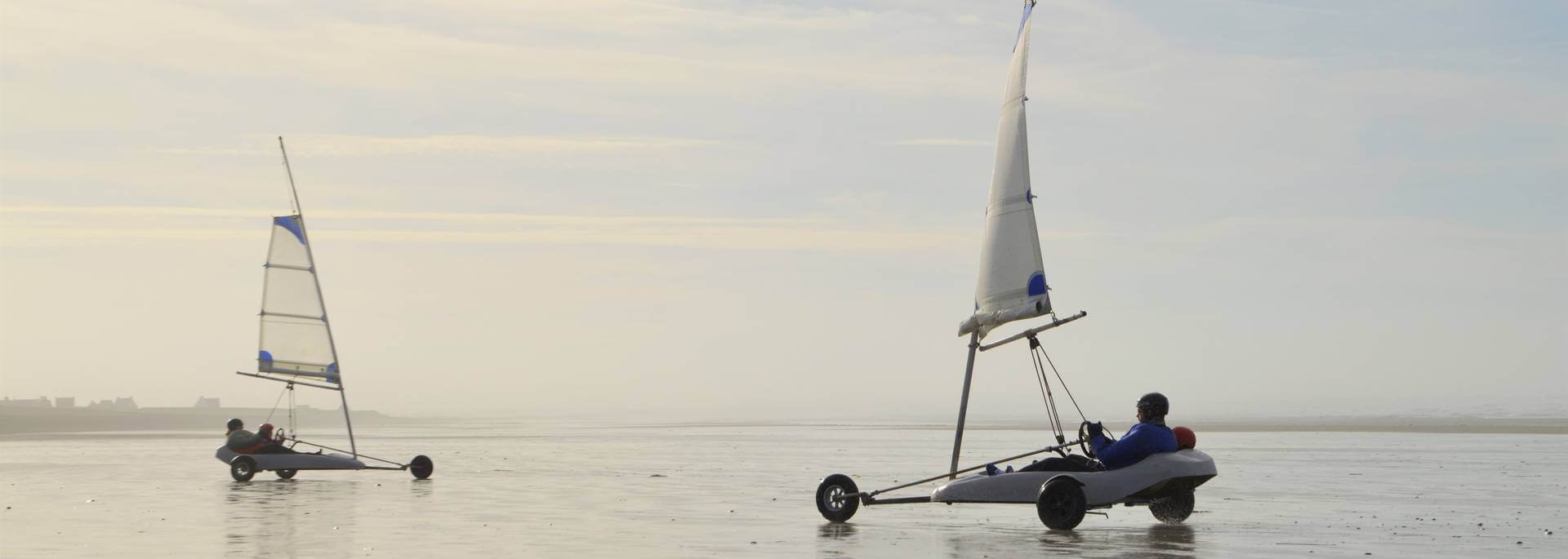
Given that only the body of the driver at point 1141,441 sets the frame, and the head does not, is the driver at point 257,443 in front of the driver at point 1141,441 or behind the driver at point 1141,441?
in front

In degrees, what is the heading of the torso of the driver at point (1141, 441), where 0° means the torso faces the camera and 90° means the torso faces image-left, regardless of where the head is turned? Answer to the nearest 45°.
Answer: approximately 135°
